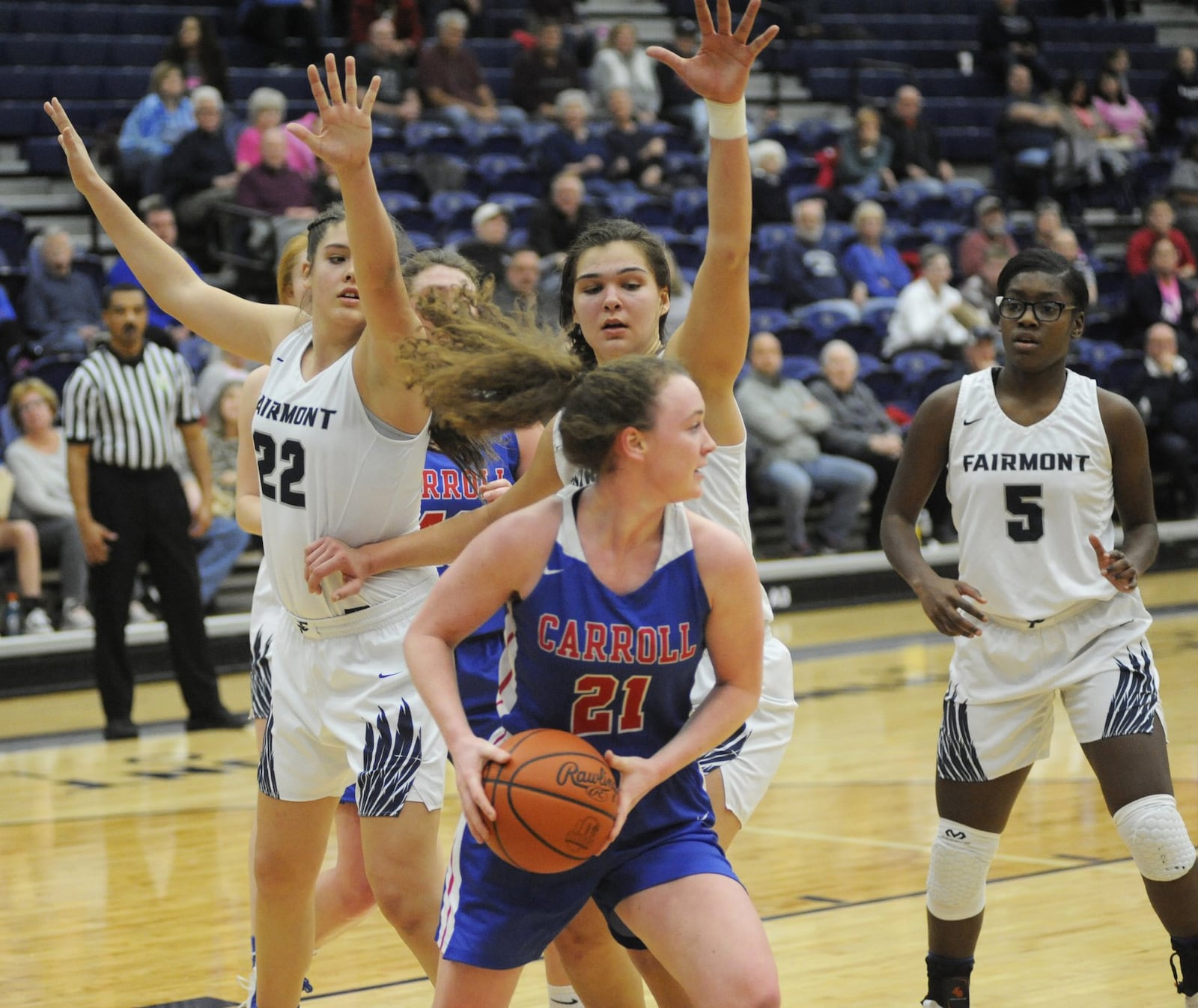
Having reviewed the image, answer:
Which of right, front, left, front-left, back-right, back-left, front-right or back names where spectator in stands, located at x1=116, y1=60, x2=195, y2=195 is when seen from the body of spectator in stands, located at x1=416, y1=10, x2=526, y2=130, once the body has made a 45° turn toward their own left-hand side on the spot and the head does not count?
back-right

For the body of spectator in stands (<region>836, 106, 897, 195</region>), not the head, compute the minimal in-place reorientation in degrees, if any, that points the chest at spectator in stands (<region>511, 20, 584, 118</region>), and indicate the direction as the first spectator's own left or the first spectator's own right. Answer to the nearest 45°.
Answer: approximately 90° to the first spectator's own right

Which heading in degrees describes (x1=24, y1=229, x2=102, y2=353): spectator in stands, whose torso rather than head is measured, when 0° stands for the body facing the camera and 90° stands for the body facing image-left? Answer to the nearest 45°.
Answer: approximately 0°

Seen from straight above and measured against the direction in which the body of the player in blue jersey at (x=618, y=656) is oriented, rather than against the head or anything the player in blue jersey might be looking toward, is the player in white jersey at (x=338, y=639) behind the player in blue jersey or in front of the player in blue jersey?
behind

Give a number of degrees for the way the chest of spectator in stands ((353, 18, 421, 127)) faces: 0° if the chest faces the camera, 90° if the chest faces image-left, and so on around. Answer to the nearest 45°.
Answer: approximately 0°

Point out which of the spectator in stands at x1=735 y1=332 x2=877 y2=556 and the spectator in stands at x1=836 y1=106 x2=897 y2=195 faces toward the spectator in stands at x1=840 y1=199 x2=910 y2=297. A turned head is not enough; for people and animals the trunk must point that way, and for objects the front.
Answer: the spectator in stands at x1=836 y1=106 x2=897 y2=195

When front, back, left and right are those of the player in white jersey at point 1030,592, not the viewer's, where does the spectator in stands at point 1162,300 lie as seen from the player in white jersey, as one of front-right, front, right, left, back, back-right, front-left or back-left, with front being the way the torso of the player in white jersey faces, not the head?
back

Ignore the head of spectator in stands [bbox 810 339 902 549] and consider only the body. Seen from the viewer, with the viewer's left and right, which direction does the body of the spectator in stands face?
facing the viewer and to the right of the viewer

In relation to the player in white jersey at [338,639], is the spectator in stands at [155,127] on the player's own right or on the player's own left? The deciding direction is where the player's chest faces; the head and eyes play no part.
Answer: on the player's own right

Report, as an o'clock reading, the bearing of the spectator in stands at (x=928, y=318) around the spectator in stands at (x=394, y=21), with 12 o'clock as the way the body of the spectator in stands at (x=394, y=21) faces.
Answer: the spectator in stands at (x=928, y=318) is roughly at 10 o'clock from the spectator in stands at (x=394, y=21).
